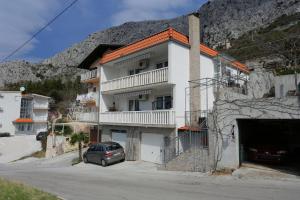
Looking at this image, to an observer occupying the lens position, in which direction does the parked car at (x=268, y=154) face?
facing the viewer

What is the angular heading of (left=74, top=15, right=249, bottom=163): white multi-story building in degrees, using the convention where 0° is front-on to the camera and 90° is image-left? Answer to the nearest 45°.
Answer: approximately 45°

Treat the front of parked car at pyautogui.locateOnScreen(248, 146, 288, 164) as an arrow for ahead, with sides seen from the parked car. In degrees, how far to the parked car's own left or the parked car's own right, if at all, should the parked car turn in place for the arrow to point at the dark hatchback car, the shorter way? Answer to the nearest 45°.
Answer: approximately 90° to the parked car's own right

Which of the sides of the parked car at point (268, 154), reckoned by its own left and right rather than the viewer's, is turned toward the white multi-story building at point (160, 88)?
right

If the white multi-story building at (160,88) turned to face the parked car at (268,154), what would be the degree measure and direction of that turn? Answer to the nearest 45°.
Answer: approximately 90° to its left
